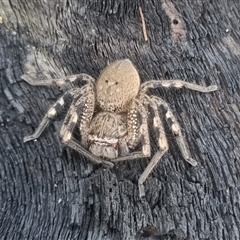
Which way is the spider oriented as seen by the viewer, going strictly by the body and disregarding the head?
toward the camera
